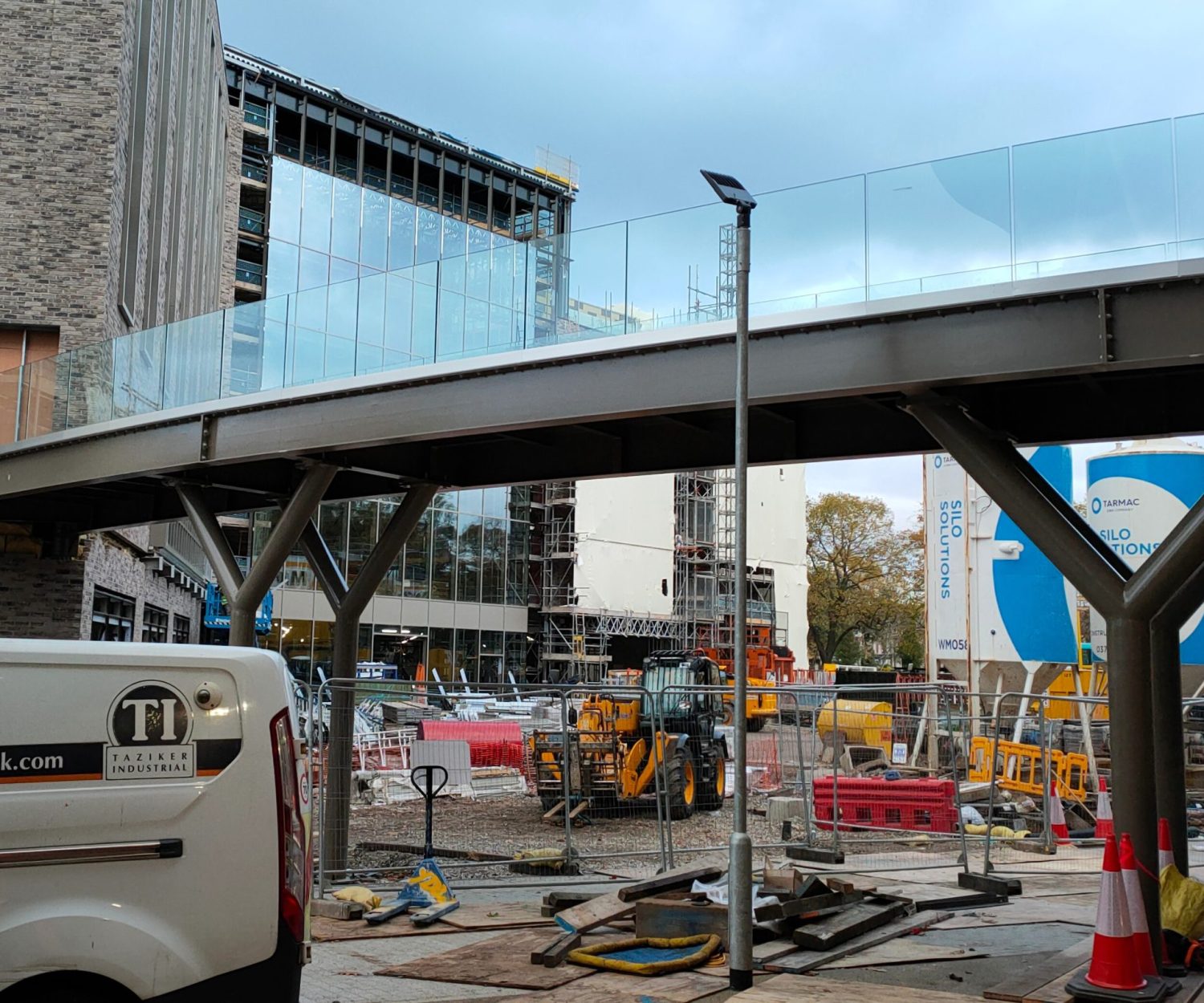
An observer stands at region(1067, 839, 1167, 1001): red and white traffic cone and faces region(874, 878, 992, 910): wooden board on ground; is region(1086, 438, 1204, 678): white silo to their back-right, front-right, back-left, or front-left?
front-right

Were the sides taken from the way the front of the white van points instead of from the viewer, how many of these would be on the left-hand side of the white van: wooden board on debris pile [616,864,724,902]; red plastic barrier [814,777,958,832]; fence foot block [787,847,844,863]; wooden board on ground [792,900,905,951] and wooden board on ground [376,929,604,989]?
0

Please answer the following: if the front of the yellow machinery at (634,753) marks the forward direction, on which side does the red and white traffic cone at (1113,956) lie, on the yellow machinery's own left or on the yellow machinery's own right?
on the yellow machinery's own left

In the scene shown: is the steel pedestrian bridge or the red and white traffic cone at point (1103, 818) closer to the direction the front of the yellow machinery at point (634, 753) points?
the steel pedestrian bridge

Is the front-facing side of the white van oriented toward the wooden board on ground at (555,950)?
no

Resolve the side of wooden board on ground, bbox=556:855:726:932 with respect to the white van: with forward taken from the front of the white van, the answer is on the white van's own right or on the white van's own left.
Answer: on the white van's own right

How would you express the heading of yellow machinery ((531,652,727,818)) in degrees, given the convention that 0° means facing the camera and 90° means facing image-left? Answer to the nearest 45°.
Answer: approximately 45°

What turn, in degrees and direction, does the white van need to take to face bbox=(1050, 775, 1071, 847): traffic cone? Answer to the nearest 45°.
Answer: approximately 135° to its right

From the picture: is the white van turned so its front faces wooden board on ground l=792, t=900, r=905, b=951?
no

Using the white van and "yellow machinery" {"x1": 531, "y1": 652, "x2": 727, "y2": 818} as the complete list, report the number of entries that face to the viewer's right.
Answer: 0

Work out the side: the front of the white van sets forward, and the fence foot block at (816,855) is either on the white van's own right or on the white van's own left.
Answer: on the white van's own right

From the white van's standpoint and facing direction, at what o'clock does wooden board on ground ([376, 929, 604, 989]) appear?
The wooden board on ground is roughly at 4 o'clock from the white van.
